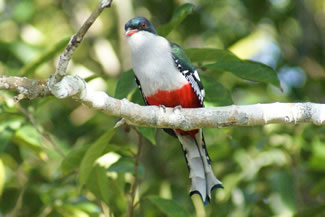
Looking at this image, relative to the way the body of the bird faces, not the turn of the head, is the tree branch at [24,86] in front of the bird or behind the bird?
in front

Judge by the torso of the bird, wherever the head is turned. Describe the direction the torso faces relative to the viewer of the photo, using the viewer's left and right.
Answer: facing the viewer and to the left of the viewer

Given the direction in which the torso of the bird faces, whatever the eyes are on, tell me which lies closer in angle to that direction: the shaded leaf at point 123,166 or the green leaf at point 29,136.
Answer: the shaded leaf

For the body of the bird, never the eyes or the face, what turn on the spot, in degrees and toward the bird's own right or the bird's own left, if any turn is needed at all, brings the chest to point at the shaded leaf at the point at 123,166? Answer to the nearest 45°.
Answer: approximately 135° to the bird's own right

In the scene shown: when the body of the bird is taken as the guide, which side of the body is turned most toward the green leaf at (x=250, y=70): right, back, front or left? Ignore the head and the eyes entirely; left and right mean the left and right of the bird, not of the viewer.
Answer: left

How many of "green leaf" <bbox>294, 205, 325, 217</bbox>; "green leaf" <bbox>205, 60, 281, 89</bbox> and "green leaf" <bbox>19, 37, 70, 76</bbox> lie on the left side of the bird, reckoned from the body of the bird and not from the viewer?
2

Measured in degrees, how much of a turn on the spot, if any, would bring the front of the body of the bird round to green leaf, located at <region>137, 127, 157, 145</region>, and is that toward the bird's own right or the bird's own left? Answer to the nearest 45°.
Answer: approximately 90° to the bird's own right
